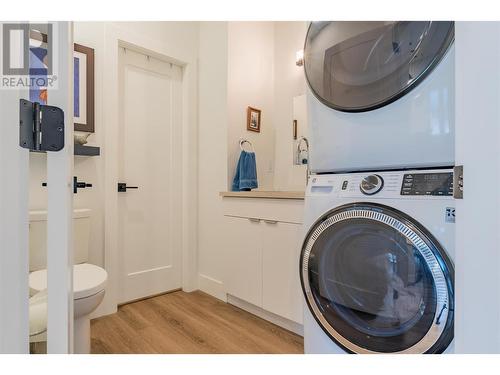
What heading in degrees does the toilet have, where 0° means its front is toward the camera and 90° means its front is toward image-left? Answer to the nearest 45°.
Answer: approximately 315°

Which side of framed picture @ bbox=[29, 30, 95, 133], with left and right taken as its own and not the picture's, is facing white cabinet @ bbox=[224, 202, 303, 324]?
left

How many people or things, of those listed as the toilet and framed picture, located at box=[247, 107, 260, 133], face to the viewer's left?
0

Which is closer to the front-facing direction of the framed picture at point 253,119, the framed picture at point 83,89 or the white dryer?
the white dryer

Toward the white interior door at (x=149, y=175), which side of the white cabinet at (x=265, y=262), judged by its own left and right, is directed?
right

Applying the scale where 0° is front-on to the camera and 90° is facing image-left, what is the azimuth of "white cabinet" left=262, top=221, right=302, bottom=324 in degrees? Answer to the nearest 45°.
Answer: approximately 45°

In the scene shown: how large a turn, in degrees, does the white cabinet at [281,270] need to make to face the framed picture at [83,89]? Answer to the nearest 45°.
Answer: approximately 45° to its right
